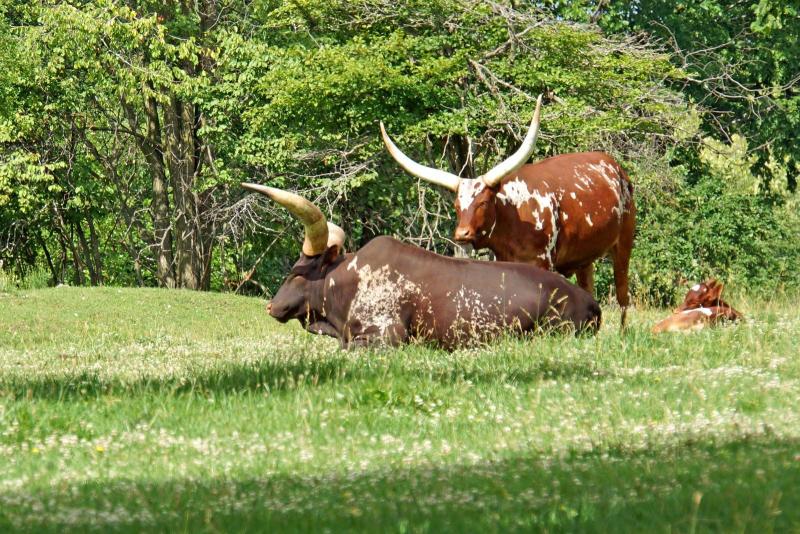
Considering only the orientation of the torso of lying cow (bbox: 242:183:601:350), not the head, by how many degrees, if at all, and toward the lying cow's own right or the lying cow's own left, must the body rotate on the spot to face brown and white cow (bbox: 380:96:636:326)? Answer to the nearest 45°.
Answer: approximately 135° to the lying cow's own right

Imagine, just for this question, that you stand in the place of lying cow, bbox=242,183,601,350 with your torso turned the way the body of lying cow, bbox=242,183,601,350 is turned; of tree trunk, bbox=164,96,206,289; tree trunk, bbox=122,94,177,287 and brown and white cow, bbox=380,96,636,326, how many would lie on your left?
0

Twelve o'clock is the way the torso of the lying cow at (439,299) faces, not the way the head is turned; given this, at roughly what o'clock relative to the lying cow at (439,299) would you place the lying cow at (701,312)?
the lying cow at (701,312) is roughly at 5 o'clock from the lying cow at (439,299).

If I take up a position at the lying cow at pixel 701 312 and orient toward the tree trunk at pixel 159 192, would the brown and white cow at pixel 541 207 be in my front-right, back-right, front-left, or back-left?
front-left

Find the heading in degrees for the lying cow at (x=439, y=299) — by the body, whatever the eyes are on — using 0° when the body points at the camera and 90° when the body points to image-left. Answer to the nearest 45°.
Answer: approximately 90°

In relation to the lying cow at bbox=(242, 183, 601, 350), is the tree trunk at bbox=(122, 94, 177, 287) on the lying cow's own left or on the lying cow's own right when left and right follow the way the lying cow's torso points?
on the lying cow's own right

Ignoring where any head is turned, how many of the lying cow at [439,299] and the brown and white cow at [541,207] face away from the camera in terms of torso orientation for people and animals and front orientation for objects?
0

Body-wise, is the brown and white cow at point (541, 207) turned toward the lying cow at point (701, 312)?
no

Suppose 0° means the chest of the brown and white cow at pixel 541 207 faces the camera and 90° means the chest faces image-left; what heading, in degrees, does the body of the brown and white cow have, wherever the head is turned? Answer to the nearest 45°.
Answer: approximately 45°

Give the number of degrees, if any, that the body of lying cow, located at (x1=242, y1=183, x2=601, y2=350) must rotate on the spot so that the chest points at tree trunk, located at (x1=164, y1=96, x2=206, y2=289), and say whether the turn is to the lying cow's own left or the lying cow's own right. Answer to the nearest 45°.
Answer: approximately 90° to the lying cow's own right

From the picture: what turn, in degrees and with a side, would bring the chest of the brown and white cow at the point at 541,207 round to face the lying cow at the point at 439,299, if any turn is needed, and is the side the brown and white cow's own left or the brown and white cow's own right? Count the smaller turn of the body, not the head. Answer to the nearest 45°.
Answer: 0° — it already faces it

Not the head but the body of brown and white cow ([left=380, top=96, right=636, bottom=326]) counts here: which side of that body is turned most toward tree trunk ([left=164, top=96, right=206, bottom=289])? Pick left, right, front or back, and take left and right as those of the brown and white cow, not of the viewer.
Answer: right
